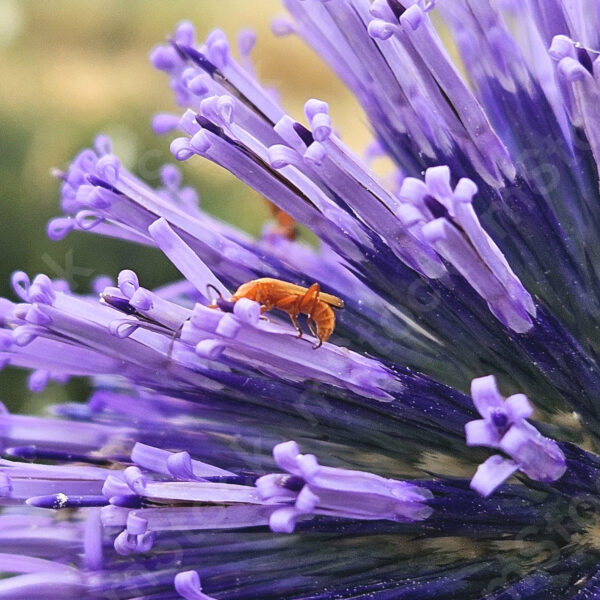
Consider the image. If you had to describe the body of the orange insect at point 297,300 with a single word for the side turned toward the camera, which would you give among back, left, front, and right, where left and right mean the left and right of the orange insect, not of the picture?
left
